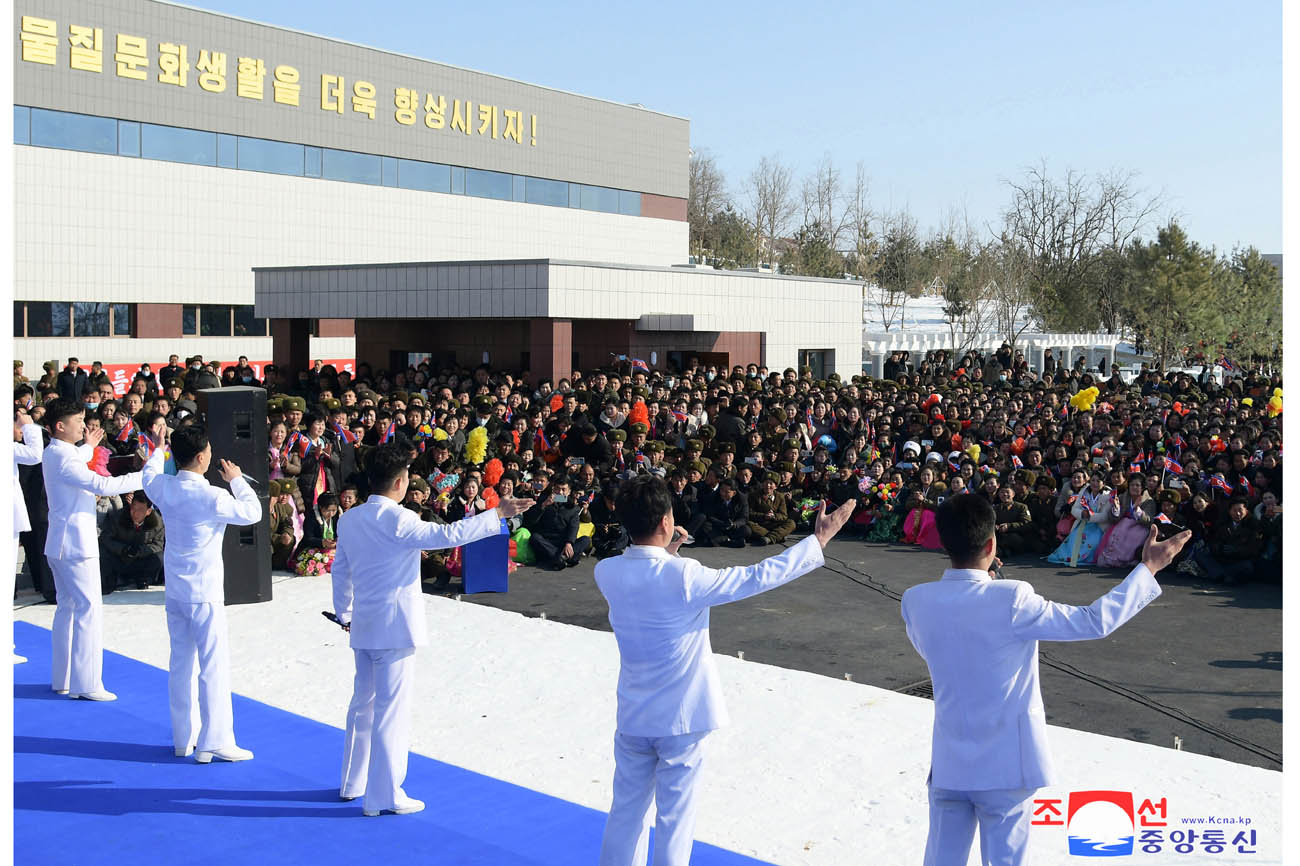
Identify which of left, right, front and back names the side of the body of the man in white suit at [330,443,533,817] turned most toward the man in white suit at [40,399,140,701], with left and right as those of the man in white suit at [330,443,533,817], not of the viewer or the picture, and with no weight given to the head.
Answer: left

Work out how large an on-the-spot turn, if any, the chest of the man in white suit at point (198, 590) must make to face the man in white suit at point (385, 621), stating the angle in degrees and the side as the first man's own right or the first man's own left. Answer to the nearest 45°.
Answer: approximately 90° to the first man's own right

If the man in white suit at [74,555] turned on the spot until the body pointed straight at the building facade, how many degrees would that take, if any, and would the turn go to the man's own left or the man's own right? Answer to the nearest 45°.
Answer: approximately 90° to the man's own left

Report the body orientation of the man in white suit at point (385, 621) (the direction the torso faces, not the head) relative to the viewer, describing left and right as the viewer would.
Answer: facing away from the viewer and to the right of the viewer

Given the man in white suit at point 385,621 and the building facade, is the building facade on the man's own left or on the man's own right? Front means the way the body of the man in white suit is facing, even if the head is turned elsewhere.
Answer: on the man's own left

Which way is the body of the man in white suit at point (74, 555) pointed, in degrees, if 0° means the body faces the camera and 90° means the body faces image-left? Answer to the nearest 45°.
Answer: approximately 270°

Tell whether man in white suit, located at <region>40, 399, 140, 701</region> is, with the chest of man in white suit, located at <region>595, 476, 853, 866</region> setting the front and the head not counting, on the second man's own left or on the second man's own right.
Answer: on the second man's own left

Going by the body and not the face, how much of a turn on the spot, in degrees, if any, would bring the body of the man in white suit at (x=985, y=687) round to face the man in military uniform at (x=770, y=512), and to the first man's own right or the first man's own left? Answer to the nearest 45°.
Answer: approximately 45° to the first man's own left

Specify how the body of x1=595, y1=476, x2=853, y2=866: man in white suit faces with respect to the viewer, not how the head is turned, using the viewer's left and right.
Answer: facing away from the viewer and to the right of the viewer
